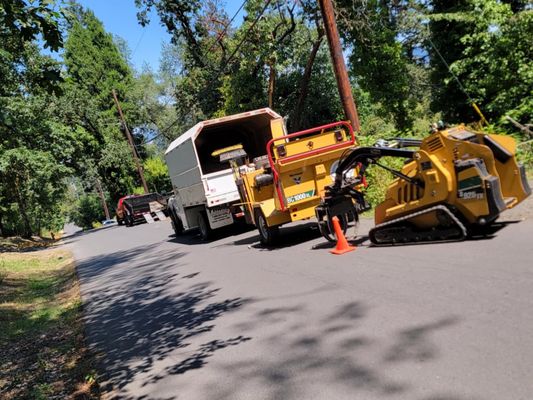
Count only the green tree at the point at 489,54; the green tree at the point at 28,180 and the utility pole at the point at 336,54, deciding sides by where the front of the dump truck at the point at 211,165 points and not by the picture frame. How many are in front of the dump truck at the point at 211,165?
1

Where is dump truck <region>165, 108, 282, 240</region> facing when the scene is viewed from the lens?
facing away from the viewer and to the left of the viewer

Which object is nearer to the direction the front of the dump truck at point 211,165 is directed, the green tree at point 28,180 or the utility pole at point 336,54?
the green tree

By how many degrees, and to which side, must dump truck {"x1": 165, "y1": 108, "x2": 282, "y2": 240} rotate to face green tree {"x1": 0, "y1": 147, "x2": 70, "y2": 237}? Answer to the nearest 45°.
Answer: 0° — it already faces it

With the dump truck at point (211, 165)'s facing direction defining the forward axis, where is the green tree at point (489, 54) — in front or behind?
behind

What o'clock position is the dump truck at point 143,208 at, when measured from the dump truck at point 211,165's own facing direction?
the dump truck at point 143,208 is roughly at 1 o'clock from the dump truck at point 211,165.

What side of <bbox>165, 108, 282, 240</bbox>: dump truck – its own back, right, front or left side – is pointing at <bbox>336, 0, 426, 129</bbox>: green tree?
right
